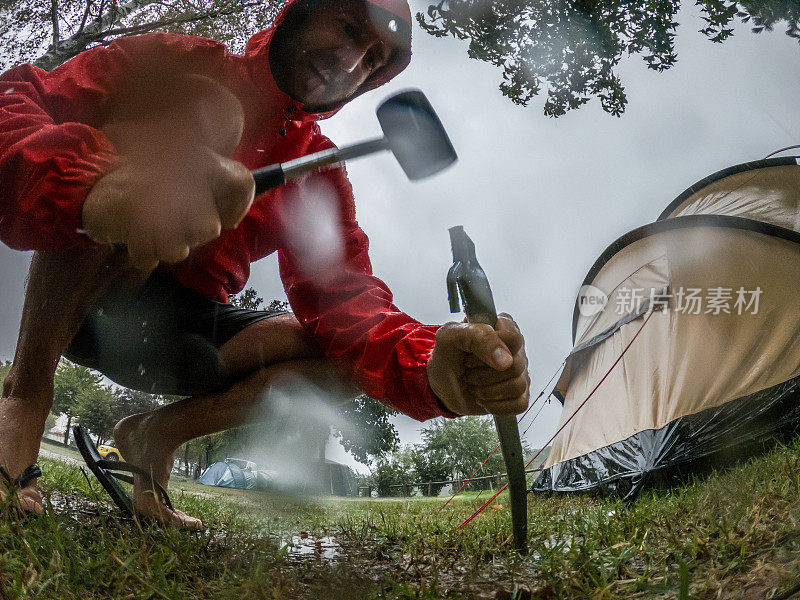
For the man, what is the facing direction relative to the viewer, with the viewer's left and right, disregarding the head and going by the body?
facing the viewer and to the right of the viewer

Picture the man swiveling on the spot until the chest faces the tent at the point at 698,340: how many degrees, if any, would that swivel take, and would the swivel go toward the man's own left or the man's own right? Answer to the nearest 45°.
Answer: approximately 90° to the man's own left
